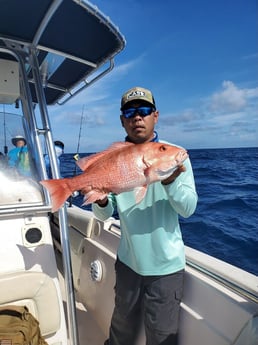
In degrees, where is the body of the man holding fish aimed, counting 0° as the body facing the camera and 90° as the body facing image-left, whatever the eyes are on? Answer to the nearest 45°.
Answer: approximately 0°

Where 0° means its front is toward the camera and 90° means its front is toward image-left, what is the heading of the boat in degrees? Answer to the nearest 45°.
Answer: approximately 315°

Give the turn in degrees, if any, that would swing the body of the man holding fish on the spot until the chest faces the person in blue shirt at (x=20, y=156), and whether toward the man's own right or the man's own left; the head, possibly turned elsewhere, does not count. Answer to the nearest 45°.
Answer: approximately 135° to the man's own right
